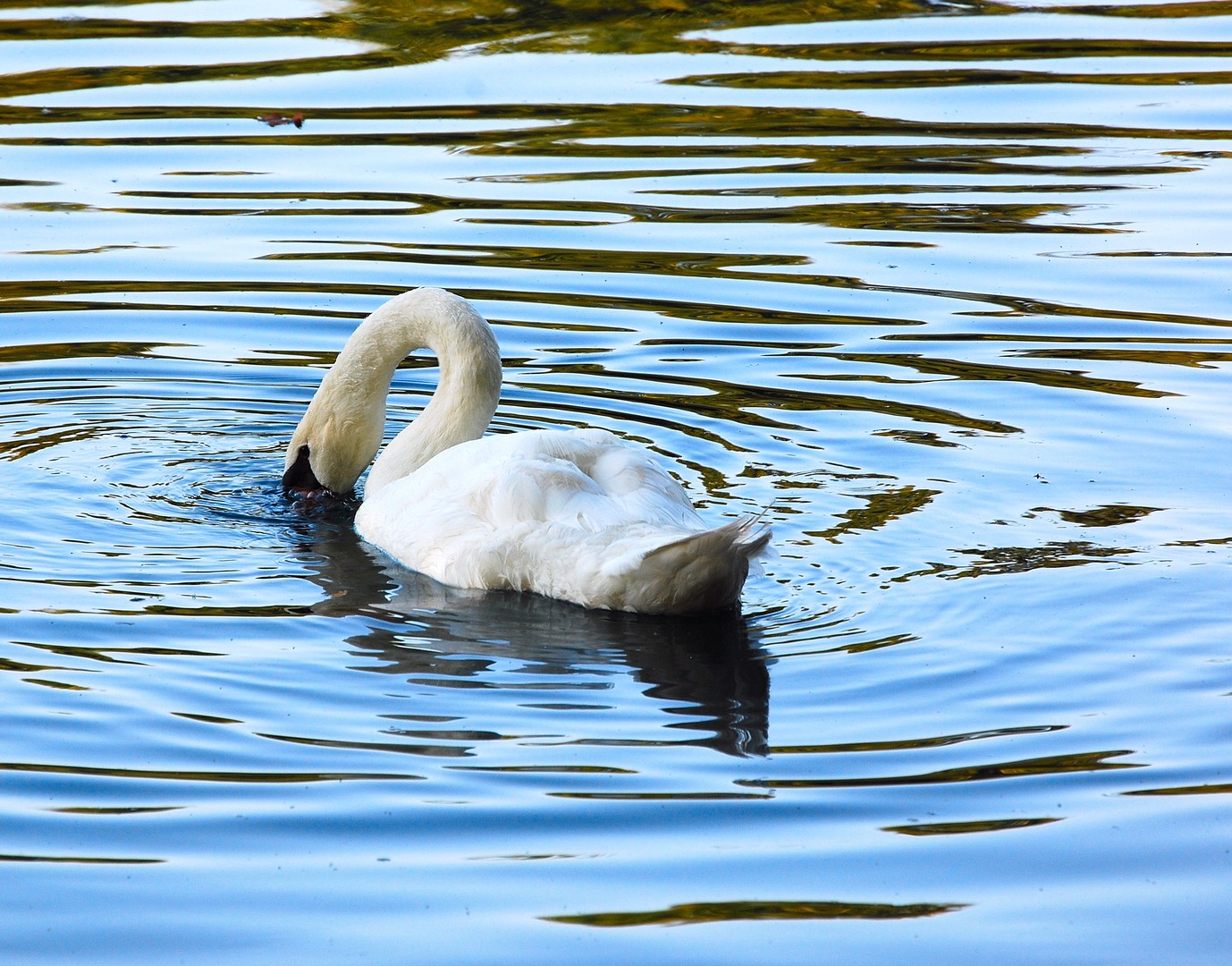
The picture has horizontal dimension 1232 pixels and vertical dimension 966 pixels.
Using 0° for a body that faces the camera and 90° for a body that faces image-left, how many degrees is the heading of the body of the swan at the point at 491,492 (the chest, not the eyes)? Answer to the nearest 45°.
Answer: approximately 135°

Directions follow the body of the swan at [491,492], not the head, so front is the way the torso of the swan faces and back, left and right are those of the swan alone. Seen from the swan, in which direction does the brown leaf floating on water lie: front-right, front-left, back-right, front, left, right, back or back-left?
front-right
